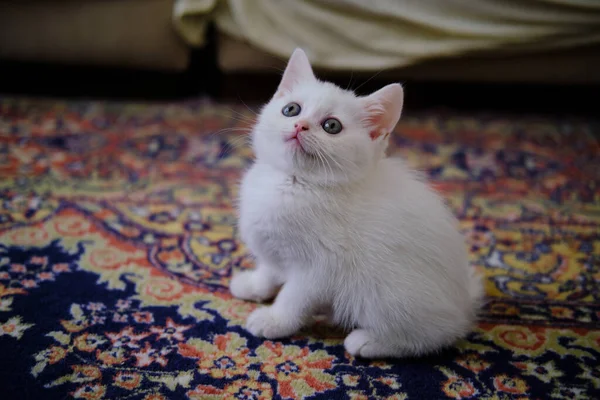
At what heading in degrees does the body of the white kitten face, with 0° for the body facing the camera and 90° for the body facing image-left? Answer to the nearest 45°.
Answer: approximately 90°
